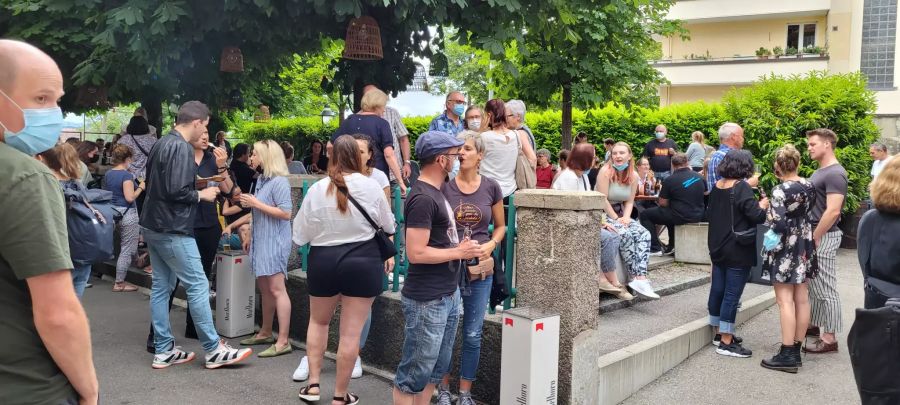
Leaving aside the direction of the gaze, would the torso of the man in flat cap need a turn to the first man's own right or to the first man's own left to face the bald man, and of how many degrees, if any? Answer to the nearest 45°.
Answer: approximately 135° to the first man's own right

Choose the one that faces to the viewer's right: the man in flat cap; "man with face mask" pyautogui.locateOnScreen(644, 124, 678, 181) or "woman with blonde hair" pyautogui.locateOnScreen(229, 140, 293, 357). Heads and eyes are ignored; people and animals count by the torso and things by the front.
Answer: the man in flat cap

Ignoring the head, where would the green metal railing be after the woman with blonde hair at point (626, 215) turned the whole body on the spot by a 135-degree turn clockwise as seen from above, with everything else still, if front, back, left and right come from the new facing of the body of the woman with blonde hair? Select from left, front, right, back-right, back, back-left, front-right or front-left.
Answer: front-left

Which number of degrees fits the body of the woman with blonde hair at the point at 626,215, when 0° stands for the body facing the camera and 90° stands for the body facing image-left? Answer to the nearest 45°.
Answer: approximately 315°

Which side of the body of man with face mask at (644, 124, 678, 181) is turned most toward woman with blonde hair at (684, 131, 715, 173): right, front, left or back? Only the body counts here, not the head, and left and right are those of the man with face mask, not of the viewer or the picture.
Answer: left

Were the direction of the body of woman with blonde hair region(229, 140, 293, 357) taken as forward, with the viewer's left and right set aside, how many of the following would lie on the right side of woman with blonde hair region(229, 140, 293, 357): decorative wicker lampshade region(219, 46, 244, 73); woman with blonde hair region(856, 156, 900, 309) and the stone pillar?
1

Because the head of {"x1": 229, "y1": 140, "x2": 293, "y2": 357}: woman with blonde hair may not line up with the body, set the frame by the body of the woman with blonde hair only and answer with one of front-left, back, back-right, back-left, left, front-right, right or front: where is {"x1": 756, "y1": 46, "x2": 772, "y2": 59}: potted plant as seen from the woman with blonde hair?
back-right

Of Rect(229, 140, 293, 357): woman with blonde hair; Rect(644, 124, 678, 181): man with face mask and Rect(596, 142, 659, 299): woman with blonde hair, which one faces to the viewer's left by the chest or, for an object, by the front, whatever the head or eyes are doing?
Rect(229, 140, 293, 357): woman with blonde hair

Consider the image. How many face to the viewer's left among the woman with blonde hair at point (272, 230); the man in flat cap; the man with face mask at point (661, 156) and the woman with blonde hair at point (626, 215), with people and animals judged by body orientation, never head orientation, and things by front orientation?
1

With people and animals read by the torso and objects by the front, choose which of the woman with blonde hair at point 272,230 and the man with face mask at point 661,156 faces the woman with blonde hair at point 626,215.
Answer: the man with face mask

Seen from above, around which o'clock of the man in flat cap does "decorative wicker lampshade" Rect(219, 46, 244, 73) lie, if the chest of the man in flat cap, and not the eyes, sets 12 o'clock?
The decorative wicker lampshade is roughly at 8 o'clock from the man in flat cap.

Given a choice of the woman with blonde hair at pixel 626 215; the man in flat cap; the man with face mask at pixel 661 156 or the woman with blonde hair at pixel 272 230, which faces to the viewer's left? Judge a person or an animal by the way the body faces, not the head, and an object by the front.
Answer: the woman with blonde hair at pixel 272 230

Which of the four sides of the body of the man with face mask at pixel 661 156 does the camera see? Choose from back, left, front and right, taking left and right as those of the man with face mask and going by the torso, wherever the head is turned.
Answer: front

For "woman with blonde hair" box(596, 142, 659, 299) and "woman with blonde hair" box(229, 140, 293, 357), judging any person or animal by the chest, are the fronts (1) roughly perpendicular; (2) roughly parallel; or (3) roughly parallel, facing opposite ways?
roughly perpendicular

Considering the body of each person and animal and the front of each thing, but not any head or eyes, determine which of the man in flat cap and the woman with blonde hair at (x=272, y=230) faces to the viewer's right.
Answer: the man in flat cap

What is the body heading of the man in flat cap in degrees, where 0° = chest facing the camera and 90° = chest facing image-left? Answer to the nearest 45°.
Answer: approximately 270°

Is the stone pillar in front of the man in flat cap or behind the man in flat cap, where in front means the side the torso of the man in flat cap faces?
in front
